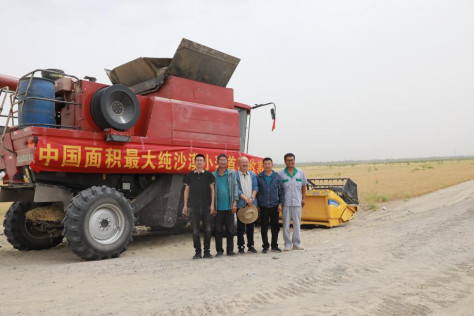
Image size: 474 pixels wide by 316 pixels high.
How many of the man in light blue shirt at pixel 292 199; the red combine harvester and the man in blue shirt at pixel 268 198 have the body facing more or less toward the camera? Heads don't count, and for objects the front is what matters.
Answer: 2

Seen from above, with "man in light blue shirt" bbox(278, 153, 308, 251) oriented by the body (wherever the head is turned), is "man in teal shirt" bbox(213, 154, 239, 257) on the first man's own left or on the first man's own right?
on the first man's own right

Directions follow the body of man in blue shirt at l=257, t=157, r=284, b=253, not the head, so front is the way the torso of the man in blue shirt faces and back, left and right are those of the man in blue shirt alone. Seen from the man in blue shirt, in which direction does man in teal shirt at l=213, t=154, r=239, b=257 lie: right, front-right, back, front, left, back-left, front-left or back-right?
front-right

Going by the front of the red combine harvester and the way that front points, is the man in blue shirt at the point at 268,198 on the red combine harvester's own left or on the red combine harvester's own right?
on the red combine harvester's own right

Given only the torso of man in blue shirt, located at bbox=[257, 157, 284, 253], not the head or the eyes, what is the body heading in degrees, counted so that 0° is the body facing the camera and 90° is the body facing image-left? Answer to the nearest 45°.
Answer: approximately 0°

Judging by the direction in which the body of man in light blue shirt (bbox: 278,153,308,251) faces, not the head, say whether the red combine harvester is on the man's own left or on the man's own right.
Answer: on the man's own right

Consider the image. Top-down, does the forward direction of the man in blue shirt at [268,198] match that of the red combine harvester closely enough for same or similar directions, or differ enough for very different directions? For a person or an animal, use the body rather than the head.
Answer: very different directions

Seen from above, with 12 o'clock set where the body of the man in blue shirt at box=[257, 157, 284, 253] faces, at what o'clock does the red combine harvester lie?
The red combine harvester is roughly at 3 o'clock from the man in blue shirt.

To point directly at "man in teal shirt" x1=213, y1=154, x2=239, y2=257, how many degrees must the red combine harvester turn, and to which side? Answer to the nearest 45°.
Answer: approximately 90° to its right
